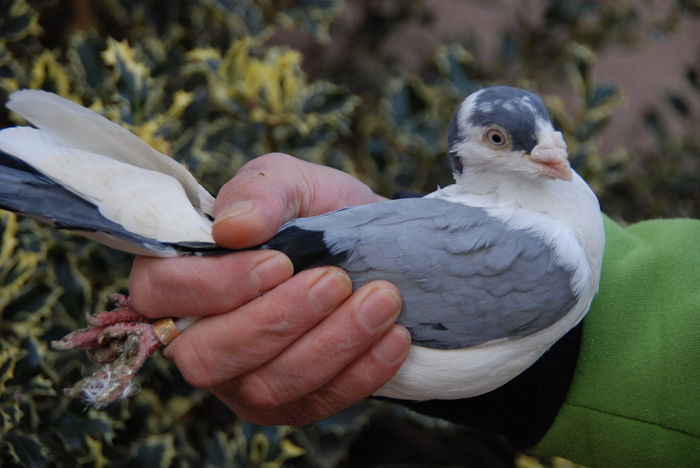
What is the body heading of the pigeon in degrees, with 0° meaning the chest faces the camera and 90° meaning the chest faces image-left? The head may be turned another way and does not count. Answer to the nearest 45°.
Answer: approximately 270°
